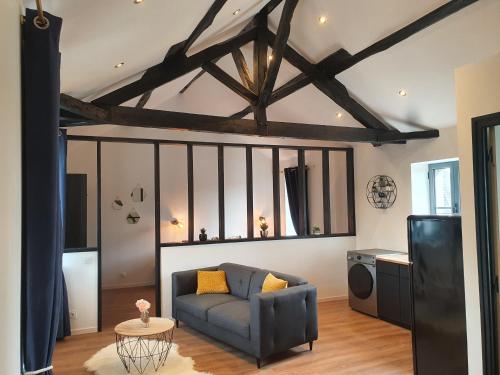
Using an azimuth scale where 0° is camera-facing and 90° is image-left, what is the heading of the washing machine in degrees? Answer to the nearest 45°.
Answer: approximately 45°
